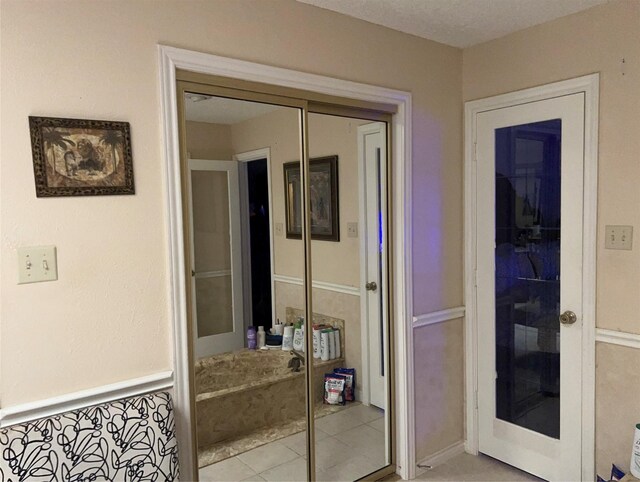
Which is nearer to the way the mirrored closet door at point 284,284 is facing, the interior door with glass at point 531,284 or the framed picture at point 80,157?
the interior door with glass

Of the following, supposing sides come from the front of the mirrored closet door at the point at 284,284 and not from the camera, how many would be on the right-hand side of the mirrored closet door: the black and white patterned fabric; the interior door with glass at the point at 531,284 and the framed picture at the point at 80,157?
2

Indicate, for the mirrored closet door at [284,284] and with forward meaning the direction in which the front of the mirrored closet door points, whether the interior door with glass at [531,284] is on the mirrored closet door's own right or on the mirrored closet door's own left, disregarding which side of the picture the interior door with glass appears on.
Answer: on the mirrored closet door's own left

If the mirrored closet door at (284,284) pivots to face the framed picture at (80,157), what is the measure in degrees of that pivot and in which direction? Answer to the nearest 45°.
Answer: approximately 90° to its right

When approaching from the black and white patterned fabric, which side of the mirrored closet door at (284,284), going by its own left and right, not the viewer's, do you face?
right

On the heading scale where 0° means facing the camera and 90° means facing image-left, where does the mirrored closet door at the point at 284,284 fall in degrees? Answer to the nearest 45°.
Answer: approximately 315°
